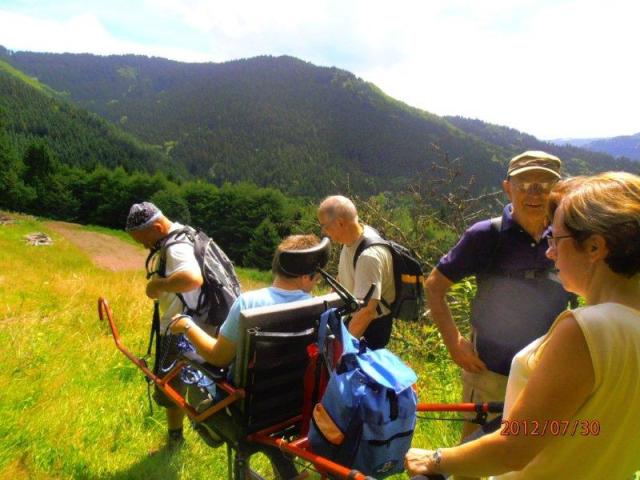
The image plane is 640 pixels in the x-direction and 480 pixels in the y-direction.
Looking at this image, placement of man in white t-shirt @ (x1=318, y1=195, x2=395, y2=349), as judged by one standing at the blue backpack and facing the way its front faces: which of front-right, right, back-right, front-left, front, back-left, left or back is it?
back-left

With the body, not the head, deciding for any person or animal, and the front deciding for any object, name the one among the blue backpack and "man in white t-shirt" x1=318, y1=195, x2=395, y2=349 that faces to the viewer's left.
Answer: the man in white t-shirt

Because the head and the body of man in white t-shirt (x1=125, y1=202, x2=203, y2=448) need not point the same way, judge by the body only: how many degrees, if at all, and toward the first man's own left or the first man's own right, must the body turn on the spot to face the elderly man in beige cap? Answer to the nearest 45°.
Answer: approximately 135° to the first man's own left

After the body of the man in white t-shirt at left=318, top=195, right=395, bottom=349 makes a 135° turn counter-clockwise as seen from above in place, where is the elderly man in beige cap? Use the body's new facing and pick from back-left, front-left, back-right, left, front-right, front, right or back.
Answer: front

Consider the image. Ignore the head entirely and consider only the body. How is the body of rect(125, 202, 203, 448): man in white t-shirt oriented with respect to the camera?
to the viewer's left

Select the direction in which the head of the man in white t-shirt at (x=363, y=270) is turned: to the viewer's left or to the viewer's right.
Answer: to the viewer's left

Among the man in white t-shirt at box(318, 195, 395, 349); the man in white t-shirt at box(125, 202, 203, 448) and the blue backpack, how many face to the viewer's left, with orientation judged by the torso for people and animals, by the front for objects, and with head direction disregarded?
2

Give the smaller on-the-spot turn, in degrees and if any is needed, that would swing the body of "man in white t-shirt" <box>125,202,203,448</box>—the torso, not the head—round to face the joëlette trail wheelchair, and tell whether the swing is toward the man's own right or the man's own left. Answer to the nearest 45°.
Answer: approximately 135° to the man's own left

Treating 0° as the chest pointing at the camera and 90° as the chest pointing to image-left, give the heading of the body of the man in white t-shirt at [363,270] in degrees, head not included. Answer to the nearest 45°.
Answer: approximately 90°

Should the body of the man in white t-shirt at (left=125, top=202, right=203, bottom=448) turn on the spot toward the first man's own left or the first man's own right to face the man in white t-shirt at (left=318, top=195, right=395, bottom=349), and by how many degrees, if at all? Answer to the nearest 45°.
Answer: approximately 180°

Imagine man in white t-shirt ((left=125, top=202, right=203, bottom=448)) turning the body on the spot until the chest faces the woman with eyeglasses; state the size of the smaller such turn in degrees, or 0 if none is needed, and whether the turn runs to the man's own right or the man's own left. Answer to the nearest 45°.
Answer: approximately 135° to the man's own left

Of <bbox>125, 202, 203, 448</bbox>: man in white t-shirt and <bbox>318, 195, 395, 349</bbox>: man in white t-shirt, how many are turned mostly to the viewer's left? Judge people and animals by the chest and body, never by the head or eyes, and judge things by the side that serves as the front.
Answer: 2

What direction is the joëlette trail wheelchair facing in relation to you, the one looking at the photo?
facing away from the viewer and to the left of the viewer
